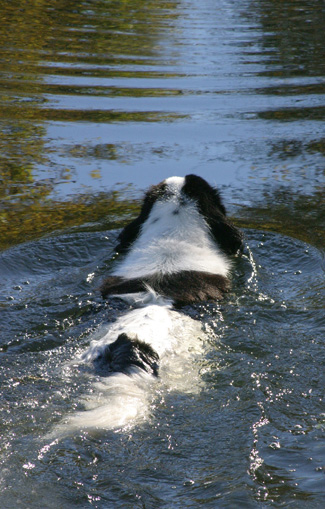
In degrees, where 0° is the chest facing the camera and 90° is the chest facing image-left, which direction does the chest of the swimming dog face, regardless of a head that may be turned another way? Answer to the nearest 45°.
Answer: approximately 180°
